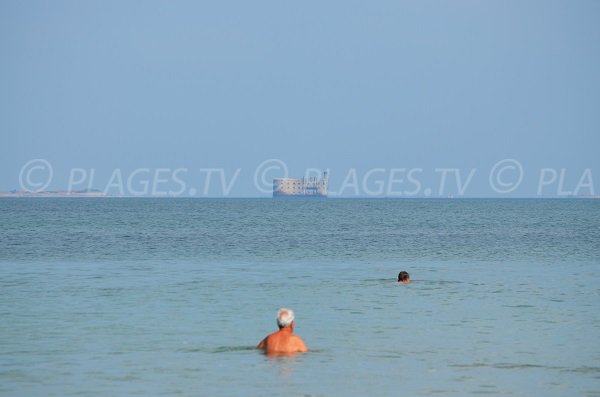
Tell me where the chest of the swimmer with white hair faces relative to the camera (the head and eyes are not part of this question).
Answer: away from the camera

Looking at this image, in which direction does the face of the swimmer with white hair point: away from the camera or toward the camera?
away from the camera
